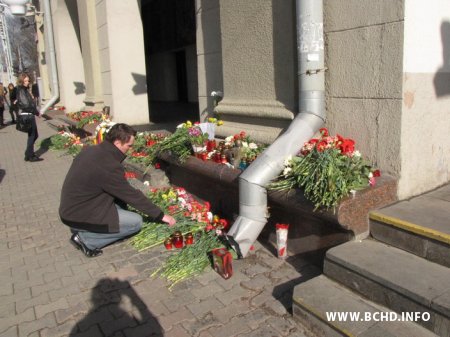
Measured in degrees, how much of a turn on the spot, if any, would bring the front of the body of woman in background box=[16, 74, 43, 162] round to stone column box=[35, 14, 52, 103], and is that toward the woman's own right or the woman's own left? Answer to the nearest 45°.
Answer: approximately 90° to the woman's own left

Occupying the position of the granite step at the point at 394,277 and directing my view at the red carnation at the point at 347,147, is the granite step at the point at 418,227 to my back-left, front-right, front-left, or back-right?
front-right

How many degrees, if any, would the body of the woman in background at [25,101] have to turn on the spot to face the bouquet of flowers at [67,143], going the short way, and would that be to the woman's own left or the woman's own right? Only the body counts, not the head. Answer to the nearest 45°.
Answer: approximately 45° to the woman's own left
